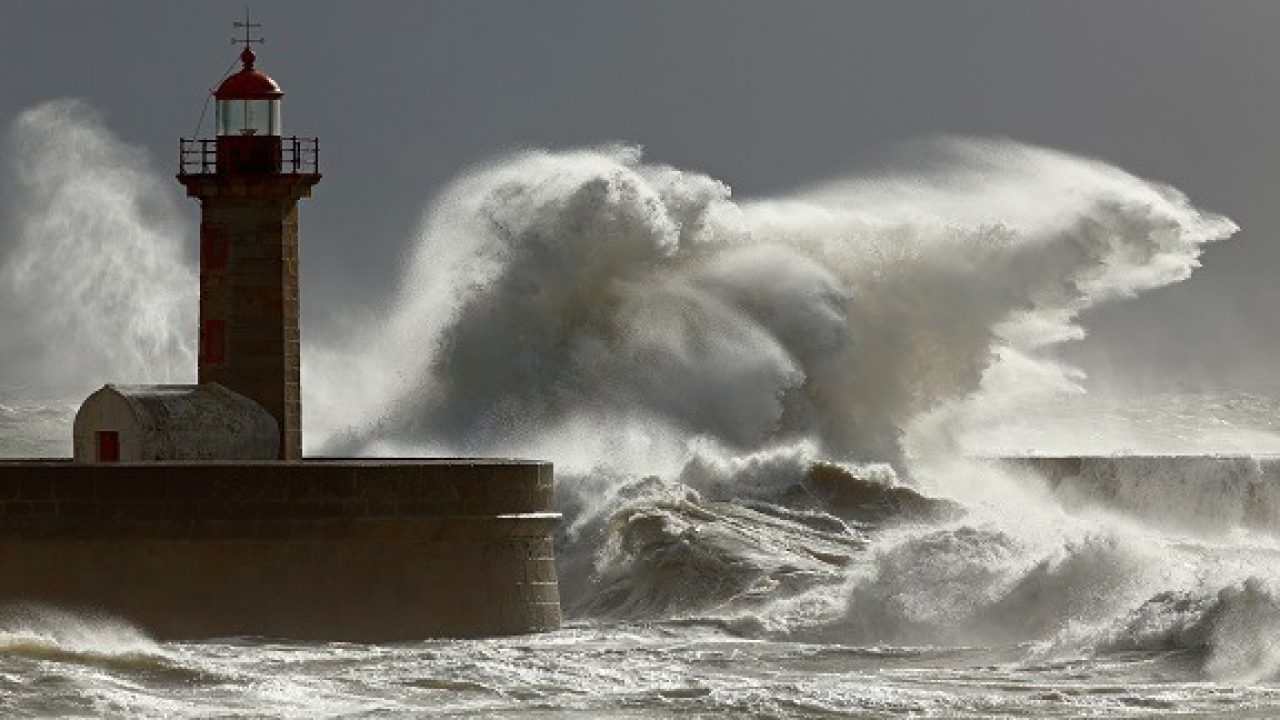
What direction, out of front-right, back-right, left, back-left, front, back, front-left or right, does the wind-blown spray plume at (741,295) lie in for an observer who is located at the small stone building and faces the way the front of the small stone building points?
back

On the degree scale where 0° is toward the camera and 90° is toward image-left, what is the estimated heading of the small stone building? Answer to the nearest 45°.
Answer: approximately 45°

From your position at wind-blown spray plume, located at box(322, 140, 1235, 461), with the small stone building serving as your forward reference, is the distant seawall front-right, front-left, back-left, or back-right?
back-left

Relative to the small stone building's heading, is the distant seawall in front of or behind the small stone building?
behind
